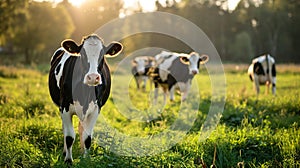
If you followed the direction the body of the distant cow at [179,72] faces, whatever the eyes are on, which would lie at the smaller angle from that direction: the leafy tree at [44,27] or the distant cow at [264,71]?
the distant cow

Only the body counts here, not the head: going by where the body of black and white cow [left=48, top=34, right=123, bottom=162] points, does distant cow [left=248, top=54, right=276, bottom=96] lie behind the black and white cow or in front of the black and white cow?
behind

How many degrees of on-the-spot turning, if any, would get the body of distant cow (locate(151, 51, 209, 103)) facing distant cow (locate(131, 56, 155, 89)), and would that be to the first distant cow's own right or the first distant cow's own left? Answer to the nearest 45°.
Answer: approximately 135° to the first distant cow's own left

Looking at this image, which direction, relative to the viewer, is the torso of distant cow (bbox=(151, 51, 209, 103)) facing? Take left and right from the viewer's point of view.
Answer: facing the viewer and to the right of the viewer

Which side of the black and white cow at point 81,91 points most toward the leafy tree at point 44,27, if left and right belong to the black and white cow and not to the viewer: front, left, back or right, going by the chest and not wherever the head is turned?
back

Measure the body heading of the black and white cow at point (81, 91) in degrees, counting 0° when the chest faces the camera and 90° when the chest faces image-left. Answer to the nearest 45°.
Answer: approximately 0°

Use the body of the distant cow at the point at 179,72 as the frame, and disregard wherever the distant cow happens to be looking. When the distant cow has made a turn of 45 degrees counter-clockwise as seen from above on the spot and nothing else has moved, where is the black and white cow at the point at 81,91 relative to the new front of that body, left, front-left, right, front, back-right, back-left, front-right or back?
right

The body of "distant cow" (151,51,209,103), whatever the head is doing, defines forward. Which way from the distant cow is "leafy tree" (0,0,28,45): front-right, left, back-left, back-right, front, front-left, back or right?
back

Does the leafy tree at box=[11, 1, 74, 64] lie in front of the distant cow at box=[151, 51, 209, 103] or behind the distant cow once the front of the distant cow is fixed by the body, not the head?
behind

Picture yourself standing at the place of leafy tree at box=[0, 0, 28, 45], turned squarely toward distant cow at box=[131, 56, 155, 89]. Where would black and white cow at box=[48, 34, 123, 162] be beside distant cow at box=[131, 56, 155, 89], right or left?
right

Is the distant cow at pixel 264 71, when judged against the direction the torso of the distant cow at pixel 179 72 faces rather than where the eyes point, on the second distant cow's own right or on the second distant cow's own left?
on the second distant cow's own left

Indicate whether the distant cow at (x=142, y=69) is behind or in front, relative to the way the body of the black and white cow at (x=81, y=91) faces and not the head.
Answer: behind
